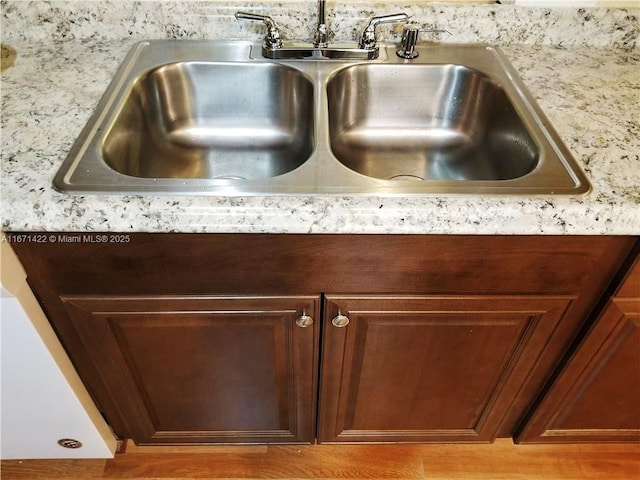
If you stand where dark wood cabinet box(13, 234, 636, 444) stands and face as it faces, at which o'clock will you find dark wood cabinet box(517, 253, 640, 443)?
dark wood cabinet box(517, 253, 640, 443) is roughly at 9 o'clock from dark wood cabinet box(13, 234, 636, 444).

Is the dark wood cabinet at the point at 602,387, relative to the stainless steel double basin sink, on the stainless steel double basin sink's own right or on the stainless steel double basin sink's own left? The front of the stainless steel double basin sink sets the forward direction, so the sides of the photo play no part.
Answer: on the stainless steel double basin sink's own left

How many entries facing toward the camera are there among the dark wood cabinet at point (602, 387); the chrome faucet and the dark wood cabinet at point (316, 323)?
3

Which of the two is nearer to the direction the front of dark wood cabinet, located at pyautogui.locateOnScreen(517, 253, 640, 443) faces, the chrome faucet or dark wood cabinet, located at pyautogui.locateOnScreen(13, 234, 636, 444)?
the dark wood cabinet

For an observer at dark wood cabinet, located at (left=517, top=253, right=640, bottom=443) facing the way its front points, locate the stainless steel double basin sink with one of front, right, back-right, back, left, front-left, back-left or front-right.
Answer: right

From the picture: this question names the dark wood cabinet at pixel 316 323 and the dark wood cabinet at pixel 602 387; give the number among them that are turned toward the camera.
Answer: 2

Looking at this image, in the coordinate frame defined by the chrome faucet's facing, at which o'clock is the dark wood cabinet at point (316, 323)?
The dark wood cabinet is roughly at 12 o'clock from the chrome faucet.

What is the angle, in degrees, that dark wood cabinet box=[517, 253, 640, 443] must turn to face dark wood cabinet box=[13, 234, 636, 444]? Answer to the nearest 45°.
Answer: approximately 45° to its right

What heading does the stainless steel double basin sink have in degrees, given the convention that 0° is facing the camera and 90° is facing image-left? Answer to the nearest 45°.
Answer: approximately 0°
